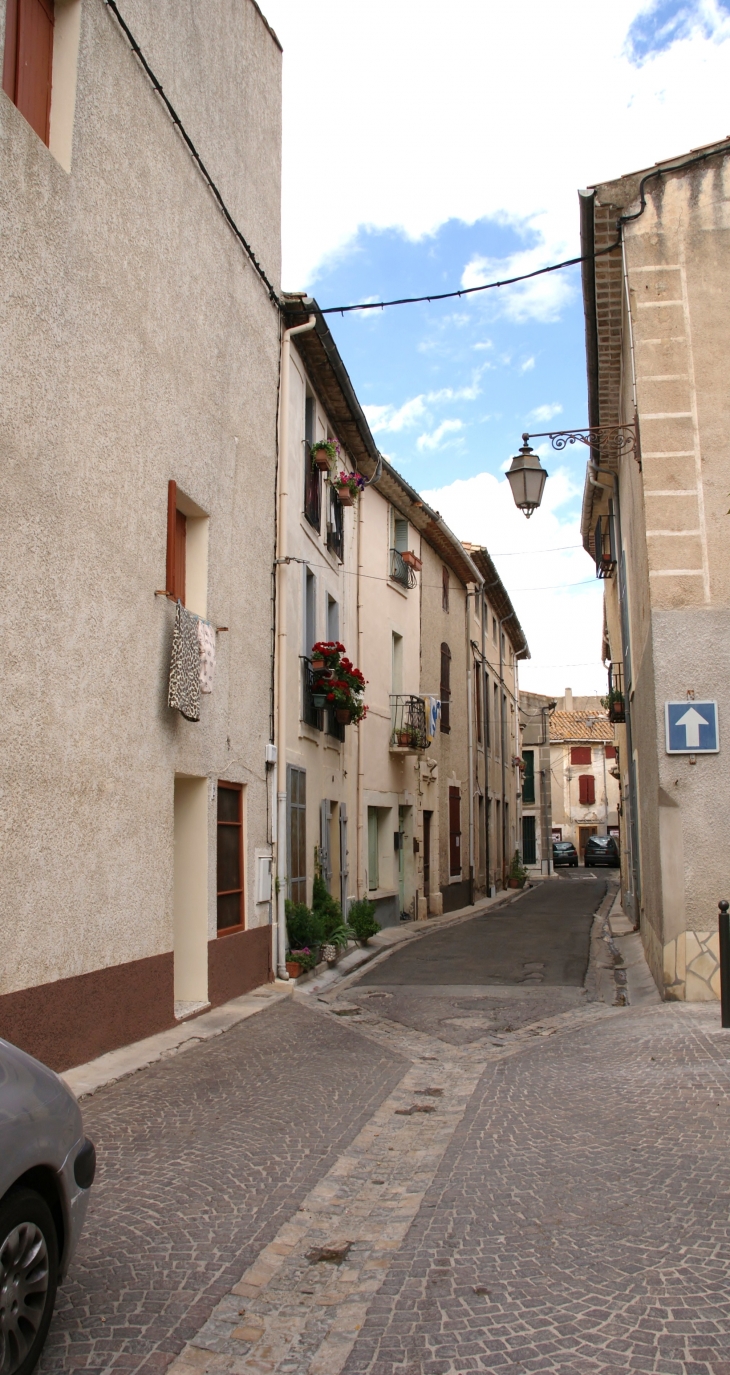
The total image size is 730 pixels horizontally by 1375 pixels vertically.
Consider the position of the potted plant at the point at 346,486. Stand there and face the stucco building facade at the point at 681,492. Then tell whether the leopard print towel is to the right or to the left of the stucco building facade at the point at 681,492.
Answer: right

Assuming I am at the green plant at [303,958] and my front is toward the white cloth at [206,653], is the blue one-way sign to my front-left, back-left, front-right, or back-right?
front-left

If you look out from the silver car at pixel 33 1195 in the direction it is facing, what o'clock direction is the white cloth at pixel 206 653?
The white cloth is roughly at 11 o'clock from the silver car.

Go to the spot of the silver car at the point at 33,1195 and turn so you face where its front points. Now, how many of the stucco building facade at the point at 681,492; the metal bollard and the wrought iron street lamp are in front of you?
3

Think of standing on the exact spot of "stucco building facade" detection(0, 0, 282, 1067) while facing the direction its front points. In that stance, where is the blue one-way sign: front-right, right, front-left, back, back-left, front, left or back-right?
front-left

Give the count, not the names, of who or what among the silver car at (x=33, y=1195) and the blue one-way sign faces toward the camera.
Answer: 1

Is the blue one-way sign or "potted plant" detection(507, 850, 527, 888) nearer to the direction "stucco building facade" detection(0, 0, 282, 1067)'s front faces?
the blue one-way sign

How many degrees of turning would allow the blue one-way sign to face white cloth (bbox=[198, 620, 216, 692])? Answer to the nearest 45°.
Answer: approximately 90° to its right

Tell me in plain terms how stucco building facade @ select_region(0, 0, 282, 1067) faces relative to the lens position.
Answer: facing the viewer and to the right of the viewer

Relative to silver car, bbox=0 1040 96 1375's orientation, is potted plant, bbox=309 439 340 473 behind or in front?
in front

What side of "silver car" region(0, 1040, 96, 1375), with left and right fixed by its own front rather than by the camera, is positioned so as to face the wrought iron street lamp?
front

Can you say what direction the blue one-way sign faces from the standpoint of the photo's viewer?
facing the viewer

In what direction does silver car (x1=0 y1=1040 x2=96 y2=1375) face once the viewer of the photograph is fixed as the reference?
facing away from the viewer and to the right of the viewer

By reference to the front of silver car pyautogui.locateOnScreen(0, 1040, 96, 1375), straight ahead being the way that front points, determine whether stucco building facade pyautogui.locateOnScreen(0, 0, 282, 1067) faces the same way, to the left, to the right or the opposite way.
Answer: to the right

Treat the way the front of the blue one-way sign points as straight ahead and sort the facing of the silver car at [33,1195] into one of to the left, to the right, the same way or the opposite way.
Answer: the opposite way

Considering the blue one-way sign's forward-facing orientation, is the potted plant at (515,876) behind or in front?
behind

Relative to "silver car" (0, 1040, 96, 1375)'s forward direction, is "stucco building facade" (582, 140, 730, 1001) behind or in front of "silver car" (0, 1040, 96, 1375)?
in front

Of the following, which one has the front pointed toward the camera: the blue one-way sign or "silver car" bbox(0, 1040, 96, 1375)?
the blue one-way sign

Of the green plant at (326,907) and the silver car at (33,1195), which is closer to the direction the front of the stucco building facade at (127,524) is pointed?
the silver car
